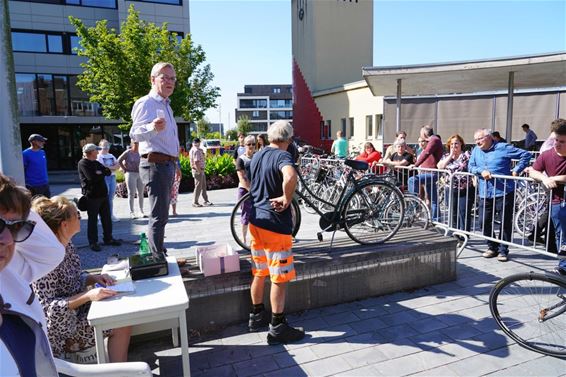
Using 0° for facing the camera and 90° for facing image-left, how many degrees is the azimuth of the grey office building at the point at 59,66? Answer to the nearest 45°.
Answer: approximately 0°

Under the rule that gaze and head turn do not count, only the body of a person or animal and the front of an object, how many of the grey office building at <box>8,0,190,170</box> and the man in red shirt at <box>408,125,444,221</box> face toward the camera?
1

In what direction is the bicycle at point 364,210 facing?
to the viewer's left

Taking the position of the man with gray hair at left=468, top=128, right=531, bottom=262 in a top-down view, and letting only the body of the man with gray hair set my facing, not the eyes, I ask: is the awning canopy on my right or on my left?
on my right

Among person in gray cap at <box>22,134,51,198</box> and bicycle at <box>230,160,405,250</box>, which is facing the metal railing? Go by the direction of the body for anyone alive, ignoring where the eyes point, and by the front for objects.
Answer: the person in gray cap

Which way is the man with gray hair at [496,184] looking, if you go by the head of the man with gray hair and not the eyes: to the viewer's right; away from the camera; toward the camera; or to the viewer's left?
to the viewer's left

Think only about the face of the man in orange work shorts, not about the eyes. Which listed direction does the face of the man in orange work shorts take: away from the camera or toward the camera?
away from the camera

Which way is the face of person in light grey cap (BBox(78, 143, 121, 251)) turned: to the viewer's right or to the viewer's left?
to the viewer's right

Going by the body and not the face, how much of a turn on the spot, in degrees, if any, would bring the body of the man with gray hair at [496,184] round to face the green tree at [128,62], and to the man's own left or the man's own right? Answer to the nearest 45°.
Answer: approximately 90° to the man's own right

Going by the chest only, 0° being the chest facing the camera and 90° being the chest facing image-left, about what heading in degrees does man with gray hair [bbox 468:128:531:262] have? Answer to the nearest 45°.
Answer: approximately 45°

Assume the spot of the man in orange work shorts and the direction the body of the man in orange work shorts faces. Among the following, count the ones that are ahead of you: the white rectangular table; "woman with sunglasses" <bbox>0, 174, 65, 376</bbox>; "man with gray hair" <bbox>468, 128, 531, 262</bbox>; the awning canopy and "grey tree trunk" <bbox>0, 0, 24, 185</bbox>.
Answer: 2
